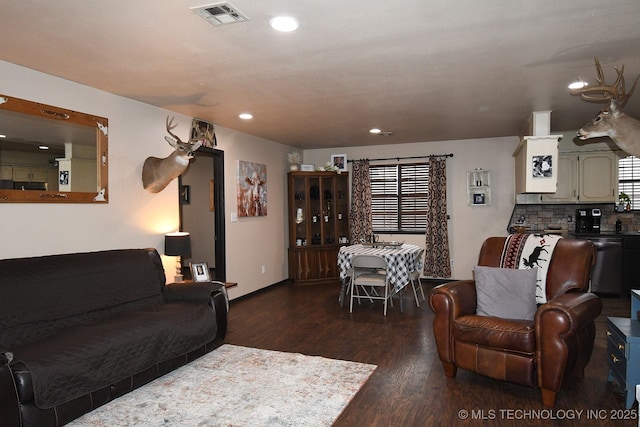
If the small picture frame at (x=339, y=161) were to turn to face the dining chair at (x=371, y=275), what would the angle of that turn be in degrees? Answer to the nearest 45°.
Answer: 0° — it already faces it

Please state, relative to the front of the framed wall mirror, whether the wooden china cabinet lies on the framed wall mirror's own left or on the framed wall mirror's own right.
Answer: on the framed wall mirror's own left

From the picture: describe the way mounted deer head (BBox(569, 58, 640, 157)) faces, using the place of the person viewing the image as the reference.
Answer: facing to the left of the viewer

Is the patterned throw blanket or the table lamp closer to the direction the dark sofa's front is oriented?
the patterned throw blanket

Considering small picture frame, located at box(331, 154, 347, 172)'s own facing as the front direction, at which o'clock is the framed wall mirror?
The framed wall mirror is roughly at 1 o'clock from the small picture frame.

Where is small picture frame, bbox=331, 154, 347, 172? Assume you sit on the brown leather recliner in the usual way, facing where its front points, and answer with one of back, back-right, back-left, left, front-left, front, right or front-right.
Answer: right

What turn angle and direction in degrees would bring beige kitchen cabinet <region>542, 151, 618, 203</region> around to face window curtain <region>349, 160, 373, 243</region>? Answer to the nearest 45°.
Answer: approximately 90° to its right

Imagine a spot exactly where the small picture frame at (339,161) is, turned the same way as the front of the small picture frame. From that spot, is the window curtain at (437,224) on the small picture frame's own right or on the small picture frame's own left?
on the small picture frame's own left

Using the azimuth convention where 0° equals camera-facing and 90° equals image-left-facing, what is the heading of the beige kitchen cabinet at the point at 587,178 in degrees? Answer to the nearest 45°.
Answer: approximately 0°
